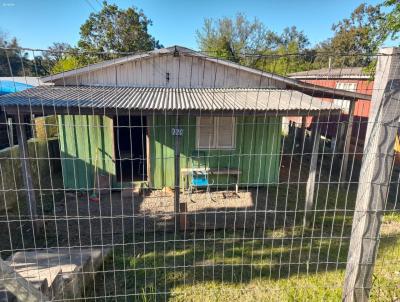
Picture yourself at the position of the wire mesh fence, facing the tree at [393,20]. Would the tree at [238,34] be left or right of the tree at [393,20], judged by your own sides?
left

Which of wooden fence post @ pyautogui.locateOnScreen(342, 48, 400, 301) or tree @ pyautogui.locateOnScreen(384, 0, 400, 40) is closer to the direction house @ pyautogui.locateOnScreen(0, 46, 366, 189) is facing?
the wooden fence post

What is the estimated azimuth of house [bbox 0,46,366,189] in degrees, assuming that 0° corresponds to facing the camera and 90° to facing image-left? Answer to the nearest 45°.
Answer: approximately 0°

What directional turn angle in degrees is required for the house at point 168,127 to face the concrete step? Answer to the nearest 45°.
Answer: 0° — it already faces it

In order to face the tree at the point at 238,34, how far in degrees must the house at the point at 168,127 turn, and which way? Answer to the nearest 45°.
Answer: approximately 180°
